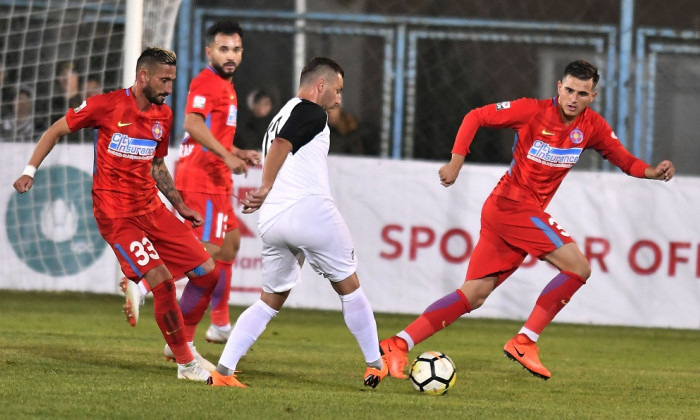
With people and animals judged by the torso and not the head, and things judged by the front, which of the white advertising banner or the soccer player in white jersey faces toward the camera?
the white advertising banner

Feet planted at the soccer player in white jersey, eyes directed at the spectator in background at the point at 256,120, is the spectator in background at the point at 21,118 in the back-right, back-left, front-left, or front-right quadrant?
front-left

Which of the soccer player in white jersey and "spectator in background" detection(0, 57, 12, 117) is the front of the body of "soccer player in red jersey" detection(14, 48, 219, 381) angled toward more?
the soccer player in white jersey

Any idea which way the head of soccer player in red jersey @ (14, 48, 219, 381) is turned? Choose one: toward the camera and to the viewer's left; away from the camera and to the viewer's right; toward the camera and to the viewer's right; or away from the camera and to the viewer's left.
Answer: toward the camera and to the viewer's right

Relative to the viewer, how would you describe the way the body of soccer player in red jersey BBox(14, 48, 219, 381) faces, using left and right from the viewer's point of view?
facing the viewer and to the right of the viewer

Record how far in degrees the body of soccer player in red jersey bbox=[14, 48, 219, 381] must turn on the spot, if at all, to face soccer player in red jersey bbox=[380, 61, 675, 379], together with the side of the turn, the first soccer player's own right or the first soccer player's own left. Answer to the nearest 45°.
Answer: approximately 45° to the first soccer player's own left

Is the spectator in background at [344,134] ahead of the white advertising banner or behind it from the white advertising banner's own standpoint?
behind

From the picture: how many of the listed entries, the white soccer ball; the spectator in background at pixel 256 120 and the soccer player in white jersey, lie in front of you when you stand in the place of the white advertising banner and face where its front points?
2

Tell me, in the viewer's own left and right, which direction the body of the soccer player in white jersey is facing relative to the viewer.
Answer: facing away from the viewer and to the right of the viewer

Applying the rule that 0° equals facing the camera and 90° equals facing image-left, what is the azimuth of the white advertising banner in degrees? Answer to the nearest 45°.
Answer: approximately 0°

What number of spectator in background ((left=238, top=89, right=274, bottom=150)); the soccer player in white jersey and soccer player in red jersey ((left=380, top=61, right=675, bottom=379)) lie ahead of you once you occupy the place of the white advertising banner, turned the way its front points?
2

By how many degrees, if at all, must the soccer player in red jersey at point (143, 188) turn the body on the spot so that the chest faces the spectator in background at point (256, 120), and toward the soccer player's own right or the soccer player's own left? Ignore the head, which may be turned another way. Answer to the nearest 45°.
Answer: approximately 135° to the soccer player's own left

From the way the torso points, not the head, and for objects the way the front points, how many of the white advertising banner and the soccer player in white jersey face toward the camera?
1

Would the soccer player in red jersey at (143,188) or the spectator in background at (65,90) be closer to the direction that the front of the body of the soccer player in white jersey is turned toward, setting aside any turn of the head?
the spectator in background

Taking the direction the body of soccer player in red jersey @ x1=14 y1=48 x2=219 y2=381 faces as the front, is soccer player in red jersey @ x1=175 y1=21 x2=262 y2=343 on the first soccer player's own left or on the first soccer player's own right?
on the first soccer player's own left

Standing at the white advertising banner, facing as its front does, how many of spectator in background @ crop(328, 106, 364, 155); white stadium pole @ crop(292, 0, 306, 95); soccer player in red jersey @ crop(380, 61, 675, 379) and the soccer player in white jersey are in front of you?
2
